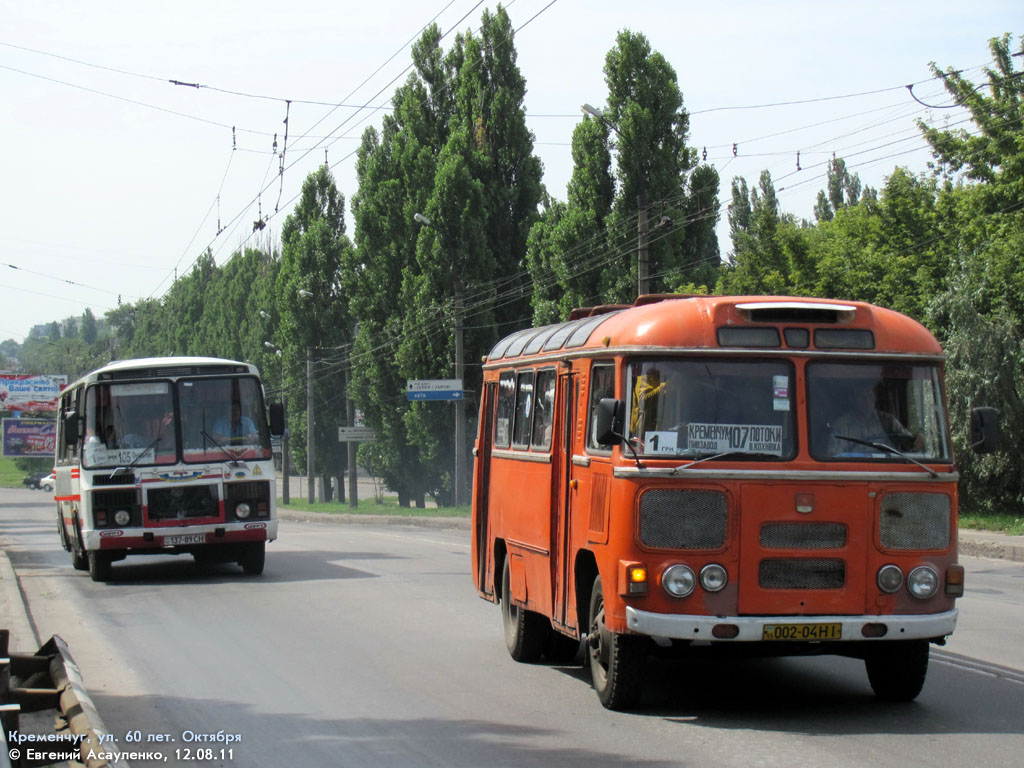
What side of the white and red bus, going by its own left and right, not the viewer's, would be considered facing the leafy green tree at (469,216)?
back

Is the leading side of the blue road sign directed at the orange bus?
yes

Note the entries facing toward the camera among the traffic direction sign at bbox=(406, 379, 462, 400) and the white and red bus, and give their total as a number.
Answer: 2

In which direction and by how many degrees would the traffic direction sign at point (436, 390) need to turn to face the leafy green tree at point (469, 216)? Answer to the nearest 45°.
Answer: approximately 180°

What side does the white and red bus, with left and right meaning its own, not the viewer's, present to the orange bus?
front

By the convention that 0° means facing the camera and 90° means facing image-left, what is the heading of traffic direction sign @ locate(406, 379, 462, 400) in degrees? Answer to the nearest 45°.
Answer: approximately 0°

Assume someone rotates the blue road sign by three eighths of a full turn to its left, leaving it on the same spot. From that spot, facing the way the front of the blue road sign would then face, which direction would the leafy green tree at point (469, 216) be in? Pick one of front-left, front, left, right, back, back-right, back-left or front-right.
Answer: front-left

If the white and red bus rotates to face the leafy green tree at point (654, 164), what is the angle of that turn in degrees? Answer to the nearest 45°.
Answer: approximately 135° to its left
